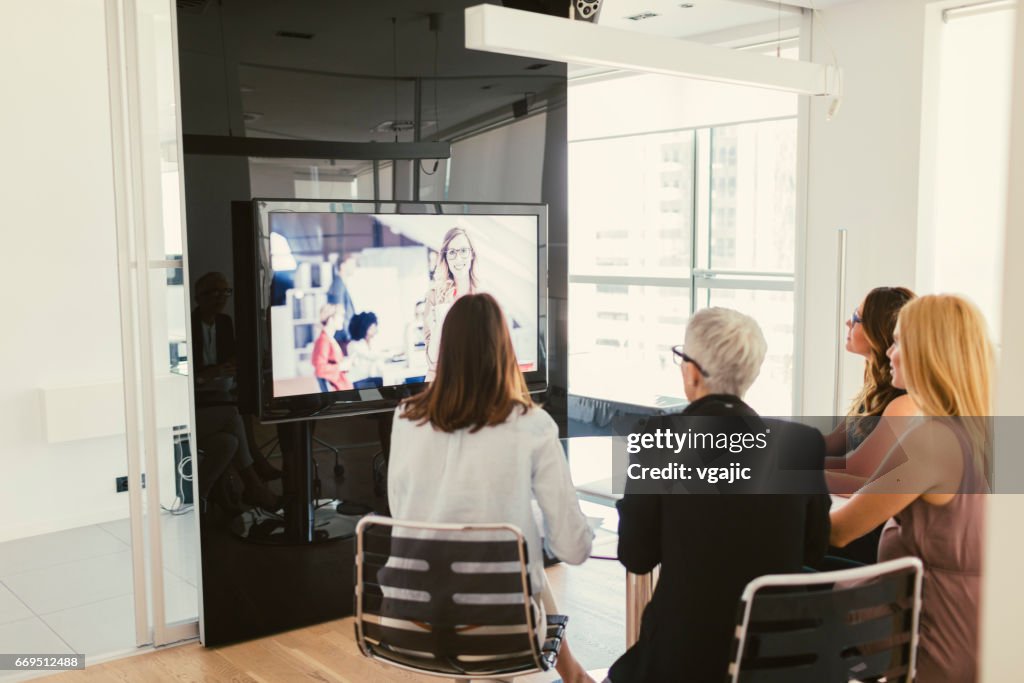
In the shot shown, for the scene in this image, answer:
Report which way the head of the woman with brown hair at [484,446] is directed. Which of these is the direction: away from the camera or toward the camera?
away from the camera

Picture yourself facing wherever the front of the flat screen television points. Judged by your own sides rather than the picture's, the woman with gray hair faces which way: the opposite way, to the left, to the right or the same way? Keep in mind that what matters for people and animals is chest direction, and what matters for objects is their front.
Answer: the opposite way

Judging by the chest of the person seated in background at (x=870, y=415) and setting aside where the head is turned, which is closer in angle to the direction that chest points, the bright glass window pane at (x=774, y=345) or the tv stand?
the tv stand

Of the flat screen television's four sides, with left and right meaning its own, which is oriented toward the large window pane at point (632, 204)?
left

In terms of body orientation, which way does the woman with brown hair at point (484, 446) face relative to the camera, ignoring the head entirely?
away from the camera

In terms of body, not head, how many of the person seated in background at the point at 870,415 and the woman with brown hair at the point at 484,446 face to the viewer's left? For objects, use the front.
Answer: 1

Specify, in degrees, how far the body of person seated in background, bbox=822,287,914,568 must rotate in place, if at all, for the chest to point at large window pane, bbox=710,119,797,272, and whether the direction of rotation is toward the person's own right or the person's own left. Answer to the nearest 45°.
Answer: approximately 90° to the person's own right

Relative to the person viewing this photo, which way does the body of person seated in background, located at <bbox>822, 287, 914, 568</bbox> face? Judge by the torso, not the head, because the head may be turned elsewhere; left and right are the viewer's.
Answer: facing to the left of the viewer

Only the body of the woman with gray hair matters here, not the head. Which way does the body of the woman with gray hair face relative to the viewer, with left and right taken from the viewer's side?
facing away from the viewer and to the left of the viewer

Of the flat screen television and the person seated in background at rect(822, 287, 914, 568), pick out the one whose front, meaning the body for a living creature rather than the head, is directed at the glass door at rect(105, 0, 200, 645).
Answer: the person seated in background

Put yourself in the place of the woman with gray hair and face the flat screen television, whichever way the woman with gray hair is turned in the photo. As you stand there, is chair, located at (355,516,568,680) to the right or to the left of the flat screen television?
left

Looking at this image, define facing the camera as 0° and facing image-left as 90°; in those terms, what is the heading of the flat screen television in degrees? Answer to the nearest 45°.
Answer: approximately 315°
